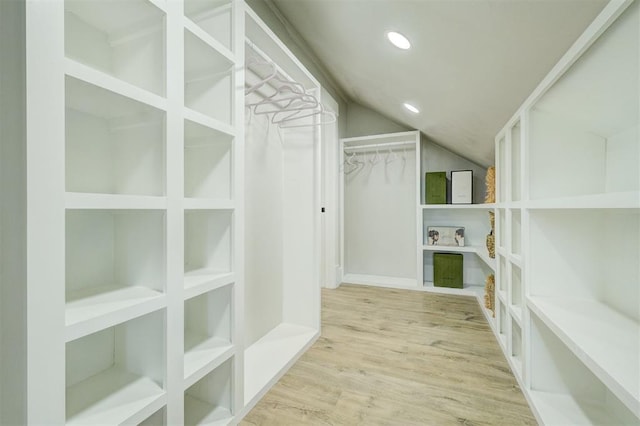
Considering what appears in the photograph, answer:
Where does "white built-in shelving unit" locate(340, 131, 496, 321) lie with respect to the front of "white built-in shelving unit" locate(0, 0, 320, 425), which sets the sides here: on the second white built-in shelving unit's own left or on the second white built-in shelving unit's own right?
on the second white built-in shelving unit's own left

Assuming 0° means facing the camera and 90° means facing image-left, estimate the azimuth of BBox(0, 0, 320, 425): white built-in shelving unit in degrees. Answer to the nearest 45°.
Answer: approximately 315°

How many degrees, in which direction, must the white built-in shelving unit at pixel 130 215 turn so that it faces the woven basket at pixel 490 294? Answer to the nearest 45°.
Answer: approximately 45° to its left

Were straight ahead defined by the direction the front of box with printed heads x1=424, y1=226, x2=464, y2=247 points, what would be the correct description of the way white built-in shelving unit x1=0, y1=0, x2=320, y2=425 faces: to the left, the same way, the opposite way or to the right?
to the left

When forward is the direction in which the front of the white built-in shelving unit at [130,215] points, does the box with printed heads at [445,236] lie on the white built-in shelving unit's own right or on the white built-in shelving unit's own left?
on the white built-in shelving unit's own left

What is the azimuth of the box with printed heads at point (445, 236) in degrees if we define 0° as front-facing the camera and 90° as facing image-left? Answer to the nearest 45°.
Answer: approximately 0°

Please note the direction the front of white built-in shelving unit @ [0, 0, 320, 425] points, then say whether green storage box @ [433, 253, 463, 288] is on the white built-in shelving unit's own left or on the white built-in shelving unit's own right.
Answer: on the white built-in shelving unit's own left

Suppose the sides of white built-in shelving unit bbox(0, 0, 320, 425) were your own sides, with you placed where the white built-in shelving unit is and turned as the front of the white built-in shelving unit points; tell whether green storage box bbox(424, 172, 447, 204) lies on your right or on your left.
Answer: on your left

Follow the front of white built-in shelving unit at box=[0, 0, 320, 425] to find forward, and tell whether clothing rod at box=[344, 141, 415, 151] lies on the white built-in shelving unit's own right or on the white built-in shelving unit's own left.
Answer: on the white built-in shelving unit's own left

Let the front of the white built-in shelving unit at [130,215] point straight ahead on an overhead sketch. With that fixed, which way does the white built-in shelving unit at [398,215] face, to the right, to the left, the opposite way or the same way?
to the right
